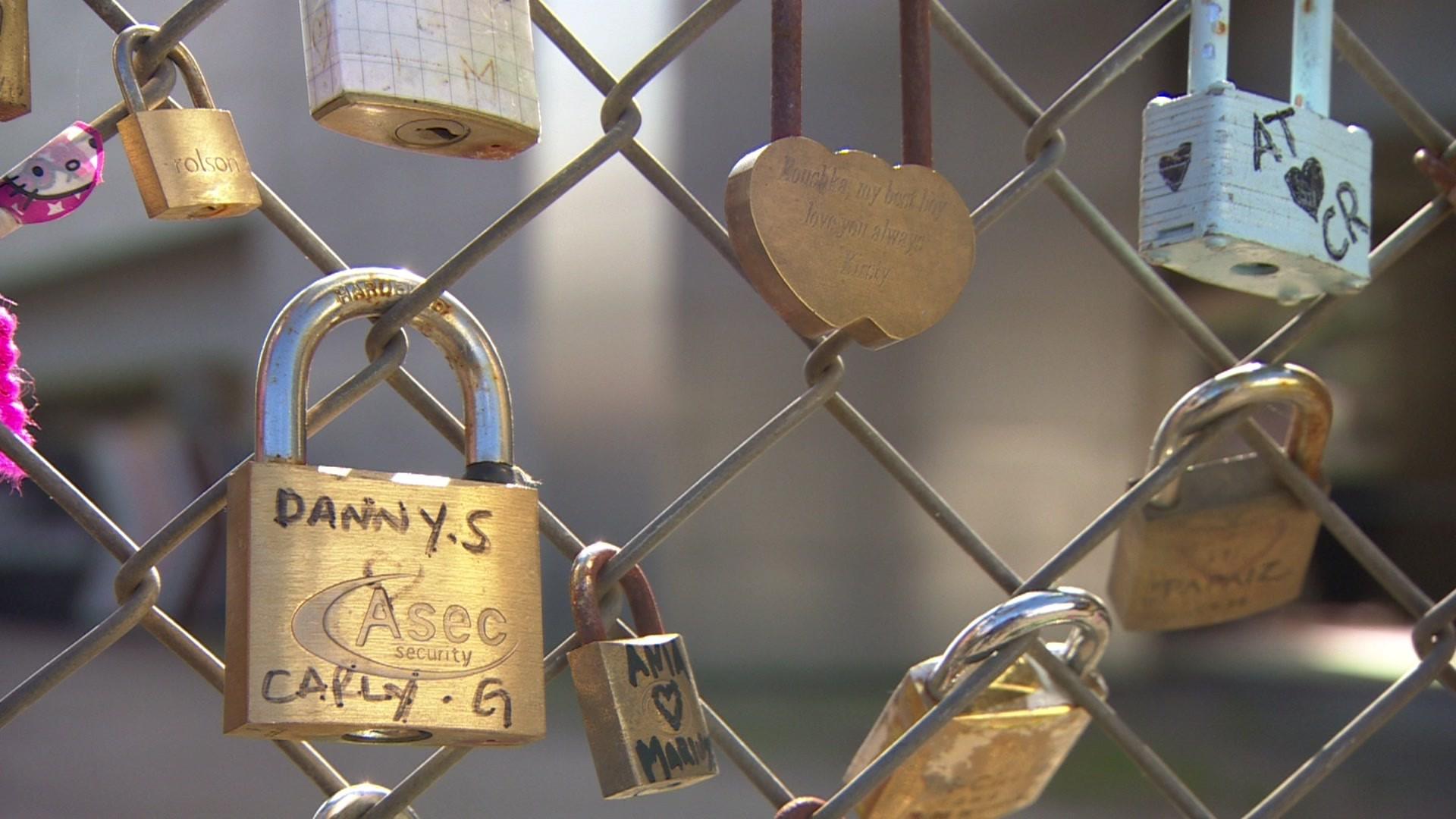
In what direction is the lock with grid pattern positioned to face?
toward the camera

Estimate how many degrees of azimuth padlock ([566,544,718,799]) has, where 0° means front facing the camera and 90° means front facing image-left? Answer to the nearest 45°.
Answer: approximately 315°

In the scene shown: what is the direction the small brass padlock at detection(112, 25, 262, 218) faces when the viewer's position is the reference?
facing the viewer and to the right of the viewer

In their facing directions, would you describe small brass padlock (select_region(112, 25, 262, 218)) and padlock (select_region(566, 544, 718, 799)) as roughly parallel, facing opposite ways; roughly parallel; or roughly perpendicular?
roughly parallel

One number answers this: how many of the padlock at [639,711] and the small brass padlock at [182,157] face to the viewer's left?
0
